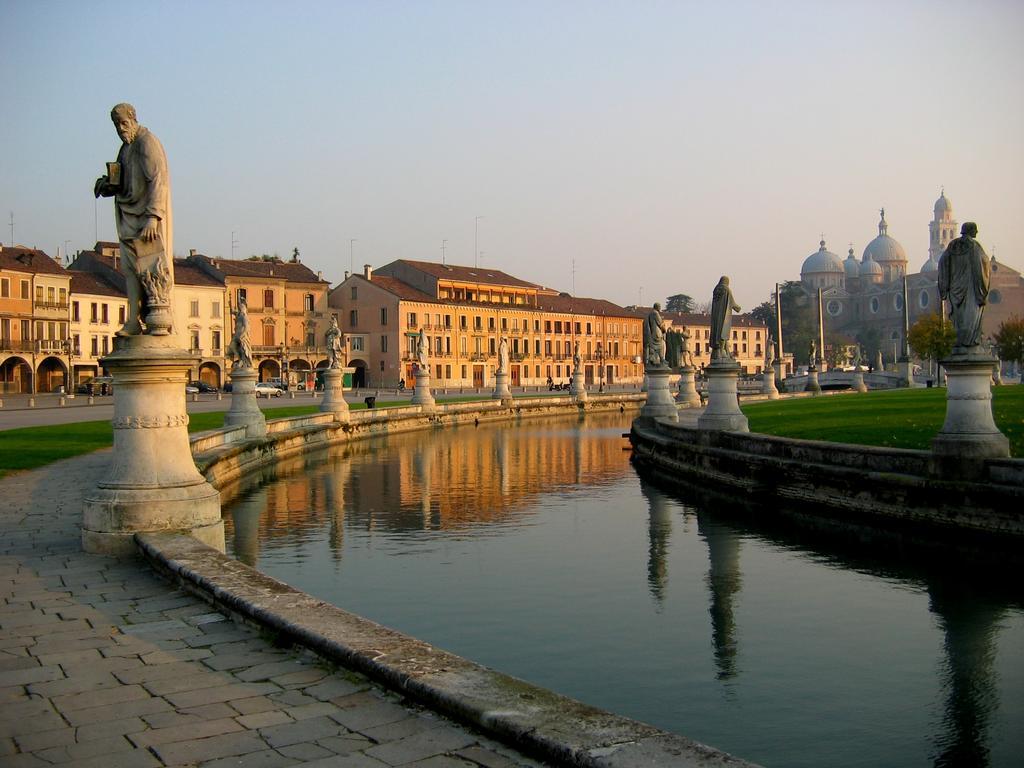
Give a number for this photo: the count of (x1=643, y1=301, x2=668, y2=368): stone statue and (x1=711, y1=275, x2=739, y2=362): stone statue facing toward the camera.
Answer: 0

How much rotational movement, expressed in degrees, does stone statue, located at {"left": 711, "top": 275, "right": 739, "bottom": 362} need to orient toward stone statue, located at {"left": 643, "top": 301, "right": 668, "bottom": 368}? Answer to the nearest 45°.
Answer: approximately 45° to its left
